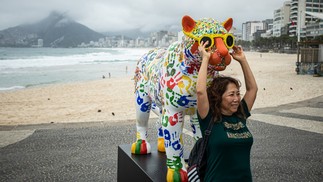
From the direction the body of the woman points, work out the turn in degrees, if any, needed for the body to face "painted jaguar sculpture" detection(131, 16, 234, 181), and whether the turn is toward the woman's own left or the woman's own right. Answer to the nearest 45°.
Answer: approximately 180°

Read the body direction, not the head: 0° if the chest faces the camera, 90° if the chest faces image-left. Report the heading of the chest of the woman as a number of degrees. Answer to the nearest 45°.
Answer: approximately 315°

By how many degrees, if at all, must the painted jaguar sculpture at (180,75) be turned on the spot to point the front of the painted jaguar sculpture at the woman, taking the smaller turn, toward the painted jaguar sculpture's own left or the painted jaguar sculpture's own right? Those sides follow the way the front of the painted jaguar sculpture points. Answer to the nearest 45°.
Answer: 0° — it already faces them
